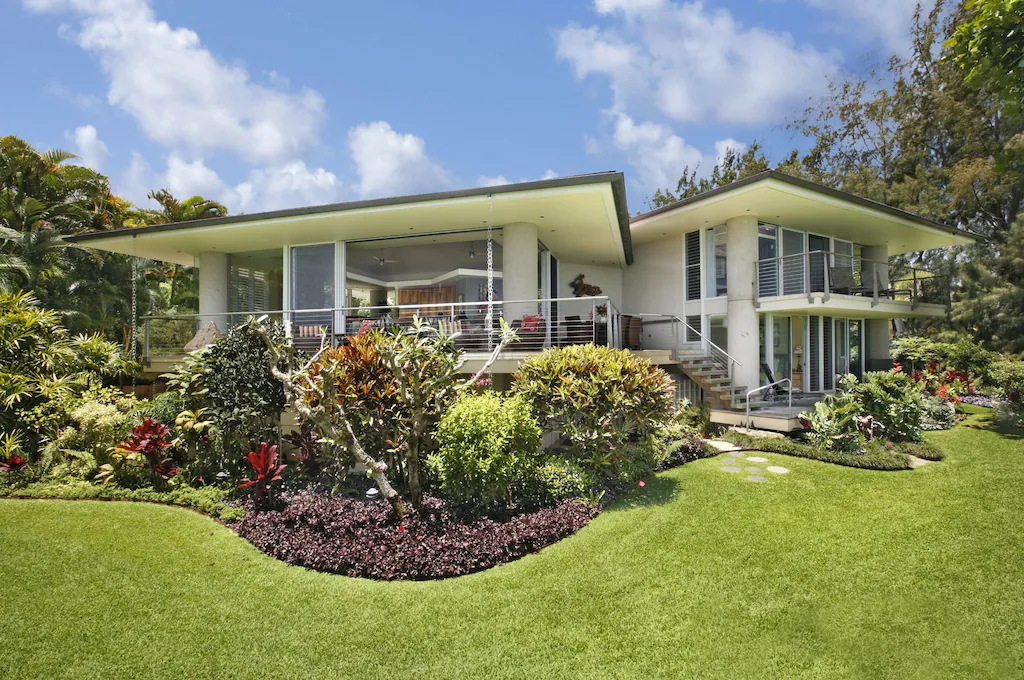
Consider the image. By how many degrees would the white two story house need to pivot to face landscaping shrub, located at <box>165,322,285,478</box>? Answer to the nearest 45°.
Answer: approximately 45° to its right

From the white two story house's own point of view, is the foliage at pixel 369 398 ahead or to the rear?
ahead

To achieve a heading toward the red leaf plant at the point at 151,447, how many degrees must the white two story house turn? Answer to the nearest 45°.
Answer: approximately 45° to its right

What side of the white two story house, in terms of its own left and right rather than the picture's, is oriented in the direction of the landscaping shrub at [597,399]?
front

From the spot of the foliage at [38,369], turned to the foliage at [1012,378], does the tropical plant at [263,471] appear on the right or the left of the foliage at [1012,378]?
right

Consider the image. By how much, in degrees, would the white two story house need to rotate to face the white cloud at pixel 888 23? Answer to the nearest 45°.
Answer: approximately 135° to its left

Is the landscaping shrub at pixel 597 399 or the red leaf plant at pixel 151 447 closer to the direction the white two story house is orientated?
the landscaping shrub

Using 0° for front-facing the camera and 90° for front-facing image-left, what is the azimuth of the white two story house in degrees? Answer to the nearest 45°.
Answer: approximately 0°

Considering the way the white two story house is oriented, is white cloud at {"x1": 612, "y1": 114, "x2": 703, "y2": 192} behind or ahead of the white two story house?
behind

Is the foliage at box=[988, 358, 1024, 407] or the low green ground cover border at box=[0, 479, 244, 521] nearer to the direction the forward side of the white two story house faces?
the low green ground cover border

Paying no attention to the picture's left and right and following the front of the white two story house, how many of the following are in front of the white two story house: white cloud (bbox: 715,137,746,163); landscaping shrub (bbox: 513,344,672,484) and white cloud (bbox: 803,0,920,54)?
1

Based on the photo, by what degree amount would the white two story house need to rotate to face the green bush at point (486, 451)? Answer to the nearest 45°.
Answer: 0° — it already faces it

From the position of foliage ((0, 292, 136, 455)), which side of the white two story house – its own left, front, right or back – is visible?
right

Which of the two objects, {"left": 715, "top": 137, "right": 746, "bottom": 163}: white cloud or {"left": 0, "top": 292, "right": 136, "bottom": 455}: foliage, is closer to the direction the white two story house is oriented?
the foliage

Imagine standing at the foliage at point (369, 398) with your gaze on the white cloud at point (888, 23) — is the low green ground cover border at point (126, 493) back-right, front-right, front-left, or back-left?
back-left

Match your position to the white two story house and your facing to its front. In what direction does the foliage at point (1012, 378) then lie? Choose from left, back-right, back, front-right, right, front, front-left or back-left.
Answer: left
